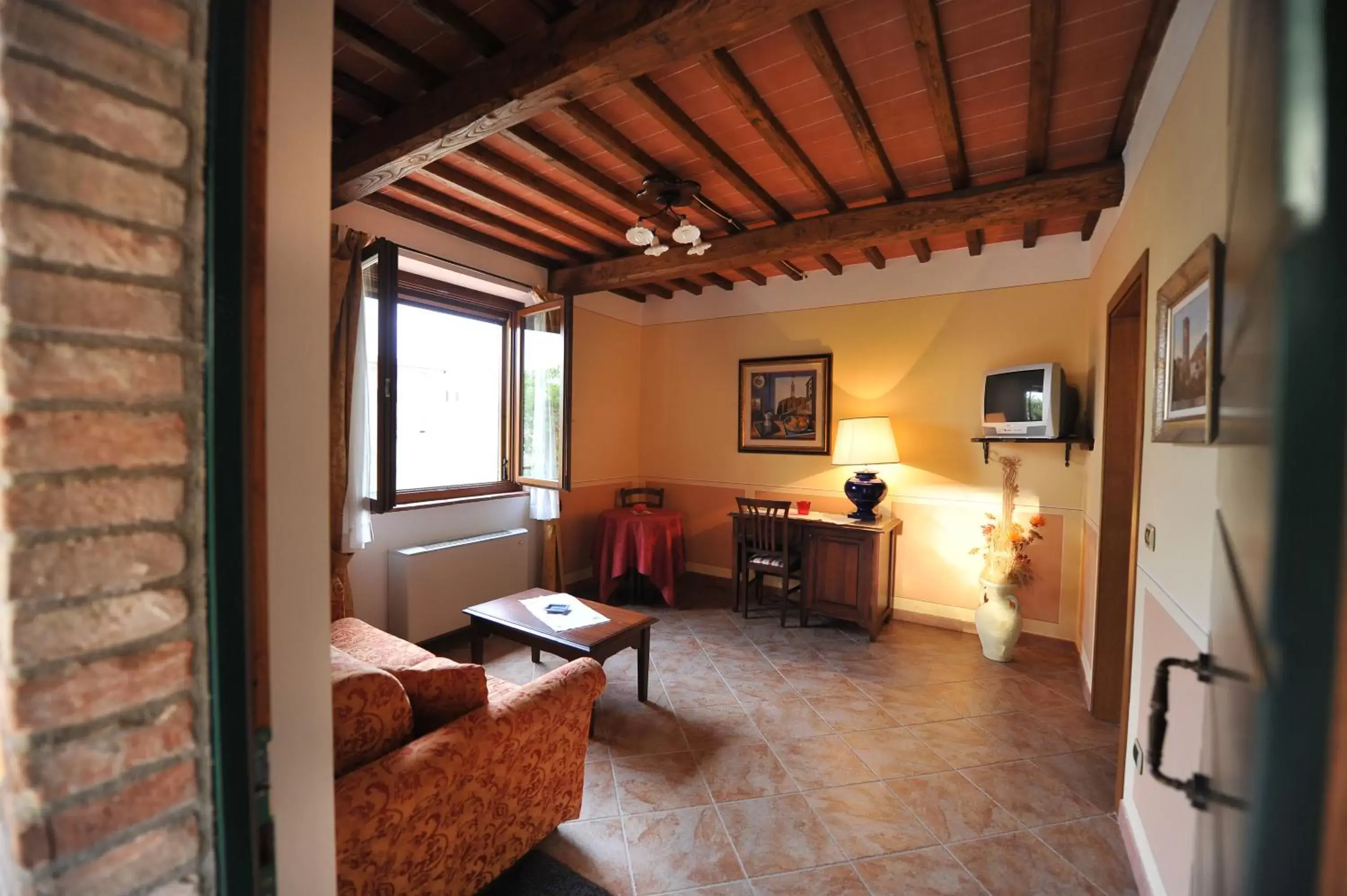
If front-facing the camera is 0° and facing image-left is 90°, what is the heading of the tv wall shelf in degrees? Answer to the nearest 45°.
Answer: approximately 0°

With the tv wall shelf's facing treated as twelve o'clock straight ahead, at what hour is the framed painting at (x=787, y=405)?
The framed painting is roughly at 3 o'clock from the tv wall shelf.

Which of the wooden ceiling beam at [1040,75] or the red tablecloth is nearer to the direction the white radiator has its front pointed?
the wooden ceiling beam

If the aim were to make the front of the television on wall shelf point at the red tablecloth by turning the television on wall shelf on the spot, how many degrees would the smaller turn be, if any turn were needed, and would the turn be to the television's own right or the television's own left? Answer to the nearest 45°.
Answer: approximately 45° to the television's own right

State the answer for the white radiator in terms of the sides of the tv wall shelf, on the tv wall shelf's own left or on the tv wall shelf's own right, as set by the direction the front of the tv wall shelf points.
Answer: on the tv wall shelf's own right

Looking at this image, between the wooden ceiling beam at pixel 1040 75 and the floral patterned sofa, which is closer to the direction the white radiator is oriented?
the wooden ceiling beam

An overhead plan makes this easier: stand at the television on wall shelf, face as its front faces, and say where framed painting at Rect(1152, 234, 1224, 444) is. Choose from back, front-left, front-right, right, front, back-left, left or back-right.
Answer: front-left

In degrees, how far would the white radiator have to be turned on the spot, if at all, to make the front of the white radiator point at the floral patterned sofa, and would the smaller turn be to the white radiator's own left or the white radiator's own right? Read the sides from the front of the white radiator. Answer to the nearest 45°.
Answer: approximately 45° to the white radiator's own right

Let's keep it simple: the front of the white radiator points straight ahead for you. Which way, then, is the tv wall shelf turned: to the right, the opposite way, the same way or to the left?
to the right

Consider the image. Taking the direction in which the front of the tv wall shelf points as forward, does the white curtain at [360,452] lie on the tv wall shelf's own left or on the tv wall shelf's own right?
on the tv wall shelf's own right

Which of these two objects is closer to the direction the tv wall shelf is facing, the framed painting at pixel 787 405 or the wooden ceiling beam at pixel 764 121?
the wooden ceiling beam

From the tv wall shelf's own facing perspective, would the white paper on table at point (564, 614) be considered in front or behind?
in front

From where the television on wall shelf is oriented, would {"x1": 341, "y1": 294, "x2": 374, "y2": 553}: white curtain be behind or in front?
in front
